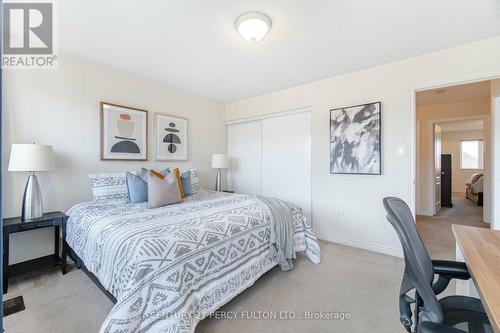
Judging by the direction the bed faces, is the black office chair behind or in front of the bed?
in front

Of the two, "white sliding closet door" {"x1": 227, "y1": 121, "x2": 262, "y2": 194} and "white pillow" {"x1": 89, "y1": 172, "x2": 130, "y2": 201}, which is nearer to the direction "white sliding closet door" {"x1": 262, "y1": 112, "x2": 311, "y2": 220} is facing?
the white pillow

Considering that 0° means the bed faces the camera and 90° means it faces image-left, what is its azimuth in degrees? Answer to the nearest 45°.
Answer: approximately 315°

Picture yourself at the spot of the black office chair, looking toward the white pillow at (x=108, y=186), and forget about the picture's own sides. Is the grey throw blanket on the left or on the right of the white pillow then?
right

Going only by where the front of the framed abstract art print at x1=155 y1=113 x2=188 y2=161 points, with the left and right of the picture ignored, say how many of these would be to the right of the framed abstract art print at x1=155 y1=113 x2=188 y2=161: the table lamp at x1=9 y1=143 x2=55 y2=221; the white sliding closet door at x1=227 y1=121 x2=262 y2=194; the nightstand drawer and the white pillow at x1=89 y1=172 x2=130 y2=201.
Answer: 3

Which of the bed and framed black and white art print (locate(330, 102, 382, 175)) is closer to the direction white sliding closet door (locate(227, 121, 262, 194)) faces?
the bed

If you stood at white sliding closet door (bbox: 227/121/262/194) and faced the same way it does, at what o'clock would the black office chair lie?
The black office chair is roughly at 10 o'clock from the white sliding closet door.

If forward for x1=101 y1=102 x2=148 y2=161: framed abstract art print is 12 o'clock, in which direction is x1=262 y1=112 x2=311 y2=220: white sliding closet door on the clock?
The white sliding closet door is roughly at 11 o'clock from the framed abstract art print.

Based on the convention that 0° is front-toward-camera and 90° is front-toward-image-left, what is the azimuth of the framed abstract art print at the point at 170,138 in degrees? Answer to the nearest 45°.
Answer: approximately 315°

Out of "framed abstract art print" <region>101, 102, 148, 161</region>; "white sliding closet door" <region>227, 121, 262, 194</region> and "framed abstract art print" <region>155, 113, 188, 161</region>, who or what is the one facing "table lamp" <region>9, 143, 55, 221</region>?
the white sliding closet door

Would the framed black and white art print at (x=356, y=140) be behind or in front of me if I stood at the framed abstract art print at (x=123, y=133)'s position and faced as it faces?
in front

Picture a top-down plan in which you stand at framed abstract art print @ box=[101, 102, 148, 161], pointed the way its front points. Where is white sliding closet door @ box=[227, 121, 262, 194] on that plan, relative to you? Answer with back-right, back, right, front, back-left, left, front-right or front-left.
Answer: front-left

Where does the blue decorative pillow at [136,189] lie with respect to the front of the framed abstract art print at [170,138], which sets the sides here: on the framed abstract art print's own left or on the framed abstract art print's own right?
on the framed abstract art print's own right
